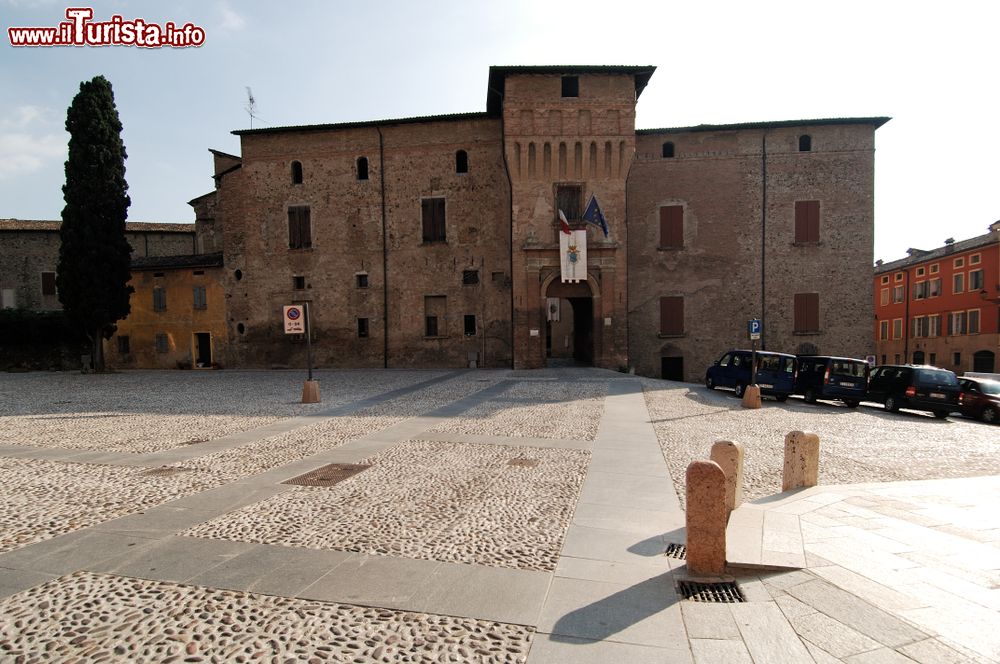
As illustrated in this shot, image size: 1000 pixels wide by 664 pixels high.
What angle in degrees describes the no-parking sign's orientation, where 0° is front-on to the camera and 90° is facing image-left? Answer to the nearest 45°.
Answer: approximately 0°

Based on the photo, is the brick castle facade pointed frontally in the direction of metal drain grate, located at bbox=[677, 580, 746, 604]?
yes

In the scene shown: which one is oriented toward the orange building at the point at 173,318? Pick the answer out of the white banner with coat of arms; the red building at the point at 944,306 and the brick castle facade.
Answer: the red building at the point at 944,306

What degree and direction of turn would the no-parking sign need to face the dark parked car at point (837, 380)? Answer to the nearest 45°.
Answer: approximately 90° to its left

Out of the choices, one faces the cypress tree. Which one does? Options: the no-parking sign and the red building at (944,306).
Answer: the red building

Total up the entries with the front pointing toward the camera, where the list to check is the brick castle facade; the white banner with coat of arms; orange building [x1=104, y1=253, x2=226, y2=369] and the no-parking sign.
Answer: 4

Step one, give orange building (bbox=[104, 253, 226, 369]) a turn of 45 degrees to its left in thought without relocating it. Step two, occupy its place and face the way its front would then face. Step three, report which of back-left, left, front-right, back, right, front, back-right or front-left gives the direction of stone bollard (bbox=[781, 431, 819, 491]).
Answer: front-right

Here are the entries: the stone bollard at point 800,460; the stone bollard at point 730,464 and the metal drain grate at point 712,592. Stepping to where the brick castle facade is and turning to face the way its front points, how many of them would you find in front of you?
3

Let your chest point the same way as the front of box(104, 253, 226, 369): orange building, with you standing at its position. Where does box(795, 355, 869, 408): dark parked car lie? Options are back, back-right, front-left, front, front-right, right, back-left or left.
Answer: front-left

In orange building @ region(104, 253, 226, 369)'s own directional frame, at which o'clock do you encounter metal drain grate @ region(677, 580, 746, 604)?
The metal drain grate is roughly at 12 o'clock from the orange building.

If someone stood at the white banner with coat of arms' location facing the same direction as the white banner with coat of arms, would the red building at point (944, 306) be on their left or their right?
on their left

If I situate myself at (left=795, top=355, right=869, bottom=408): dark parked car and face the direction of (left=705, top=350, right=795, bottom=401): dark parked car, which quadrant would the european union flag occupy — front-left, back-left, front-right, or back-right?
front-right

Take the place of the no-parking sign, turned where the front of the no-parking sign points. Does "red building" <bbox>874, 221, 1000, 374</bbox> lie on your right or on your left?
on your left

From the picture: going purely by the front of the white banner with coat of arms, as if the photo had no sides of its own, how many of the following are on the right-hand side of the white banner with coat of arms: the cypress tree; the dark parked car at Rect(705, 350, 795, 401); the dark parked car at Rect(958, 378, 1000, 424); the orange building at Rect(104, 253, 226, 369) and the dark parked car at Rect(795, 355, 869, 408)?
2

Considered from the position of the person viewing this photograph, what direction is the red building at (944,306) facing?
facing the viewer and to the left of the viewer

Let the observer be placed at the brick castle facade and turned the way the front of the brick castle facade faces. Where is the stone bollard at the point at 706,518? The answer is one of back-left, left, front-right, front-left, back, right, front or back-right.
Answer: front

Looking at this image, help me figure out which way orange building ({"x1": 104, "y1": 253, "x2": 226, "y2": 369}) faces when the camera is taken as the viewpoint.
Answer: facing the viewer

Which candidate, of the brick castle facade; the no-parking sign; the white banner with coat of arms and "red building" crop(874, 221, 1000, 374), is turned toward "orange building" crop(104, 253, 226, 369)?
"red building" crop(874, 221, 1000, 374)

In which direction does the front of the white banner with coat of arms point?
toward the camera

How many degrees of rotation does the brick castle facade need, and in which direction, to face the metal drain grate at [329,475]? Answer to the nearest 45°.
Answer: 0° — it already faces it
